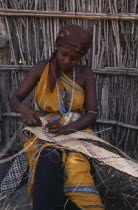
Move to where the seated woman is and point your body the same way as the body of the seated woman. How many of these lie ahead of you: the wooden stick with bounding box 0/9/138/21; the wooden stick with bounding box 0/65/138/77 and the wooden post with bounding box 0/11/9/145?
0

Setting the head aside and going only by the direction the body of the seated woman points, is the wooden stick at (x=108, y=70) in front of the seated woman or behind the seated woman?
behind

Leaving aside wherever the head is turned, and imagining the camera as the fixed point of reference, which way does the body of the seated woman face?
toward the camera

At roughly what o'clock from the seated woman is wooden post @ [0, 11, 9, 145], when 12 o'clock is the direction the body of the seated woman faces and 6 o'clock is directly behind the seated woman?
The wooden post is roughly at 5 o'clock from the seated woman.

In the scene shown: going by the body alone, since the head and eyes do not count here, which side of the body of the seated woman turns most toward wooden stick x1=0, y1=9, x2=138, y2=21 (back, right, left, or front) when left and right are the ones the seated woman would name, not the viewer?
back

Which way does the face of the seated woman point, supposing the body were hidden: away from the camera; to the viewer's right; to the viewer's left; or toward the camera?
toward the camera
